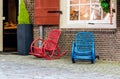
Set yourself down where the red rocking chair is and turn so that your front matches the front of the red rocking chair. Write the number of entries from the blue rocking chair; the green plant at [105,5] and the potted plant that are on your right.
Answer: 1

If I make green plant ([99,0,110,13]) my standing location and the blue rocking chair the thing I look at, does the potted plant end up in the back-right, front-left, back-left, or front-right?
front-right

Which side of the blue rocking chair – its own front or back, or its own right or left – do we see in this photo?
front

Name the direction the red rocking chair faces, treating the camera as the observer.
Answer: facing the viewer and to the left of the viewer

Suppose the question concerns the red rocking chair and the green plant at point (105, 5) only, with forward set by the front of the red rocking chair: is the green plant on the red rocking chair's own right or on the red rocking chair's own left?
on the red rocking chair's own left

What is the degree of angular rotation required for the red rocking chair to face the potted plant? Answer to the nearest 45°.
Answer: approximately 90° to its right

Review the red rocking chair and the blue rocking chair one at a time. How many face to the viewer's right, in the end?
0

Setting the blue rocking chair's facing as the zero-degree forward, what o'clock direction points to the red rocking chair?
The red rocking chair is roughly at 4 o'clock from the blue rocking chair.

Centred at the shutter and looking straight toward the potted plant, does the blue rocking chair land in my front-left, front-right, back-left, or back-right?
back-left

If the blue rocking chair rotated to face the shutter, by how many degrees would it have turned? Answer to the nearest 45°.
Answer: approximately 135° to its right

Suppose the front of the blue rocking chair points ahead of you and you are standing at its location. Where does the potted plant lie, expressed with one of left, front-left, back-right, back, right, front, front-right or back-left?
back-right
